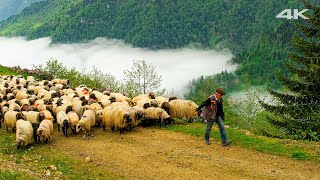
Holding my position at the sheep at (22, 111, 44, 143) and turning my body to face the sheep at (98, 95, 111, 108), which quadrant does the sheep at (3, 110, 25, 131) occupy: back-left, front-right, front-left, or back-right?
back-left

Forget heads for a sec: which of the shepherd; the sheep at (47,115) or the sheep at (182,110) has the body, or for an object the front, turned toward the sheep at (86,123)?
the sheep at (47,115)

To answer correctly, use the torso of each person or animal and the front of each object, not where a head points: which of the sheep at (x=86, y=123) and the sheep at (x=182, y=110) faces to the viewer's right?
the sheep at (x=182, y=110)

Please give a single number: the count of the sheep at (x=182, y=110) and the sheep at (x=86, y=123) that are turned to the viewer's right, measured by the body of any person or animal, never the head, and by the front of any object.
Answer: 1

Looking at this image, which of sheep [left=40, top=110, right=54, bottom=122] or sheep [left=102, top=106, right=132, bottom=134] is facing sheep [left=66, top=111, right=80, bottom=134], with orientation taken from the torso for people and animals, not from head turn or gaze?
sheep [left=40, top=110, right=54, bottom=122]

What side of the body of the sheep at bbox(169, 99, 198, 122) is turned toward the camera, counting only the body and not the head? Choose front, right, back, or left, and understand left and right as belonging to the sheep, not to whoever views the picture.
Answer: right

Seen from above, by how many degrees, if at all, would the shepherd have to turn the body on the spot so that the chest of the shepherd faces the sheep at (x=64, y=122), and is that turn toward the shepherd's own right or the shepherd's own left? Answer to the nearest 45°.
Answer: approximately 135° to the shepherd's own right

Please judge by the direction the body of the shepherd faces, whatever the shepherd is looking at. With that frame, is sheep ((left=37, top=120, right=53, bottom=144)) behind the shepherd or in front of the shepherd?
behind

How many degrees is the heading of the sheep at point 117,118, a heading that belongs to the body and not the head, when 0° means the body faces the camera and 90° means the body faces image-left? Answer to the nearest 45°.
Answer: approximately 315°

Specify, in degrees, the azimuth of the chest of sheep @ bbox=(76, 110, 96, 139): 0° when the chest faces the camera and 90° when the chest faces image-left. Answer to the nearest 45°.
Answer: approximately 45°

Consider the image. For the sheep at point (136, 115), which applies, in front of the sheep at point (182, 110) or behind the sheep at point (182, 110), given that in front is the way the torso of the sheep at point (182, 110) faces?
behind
